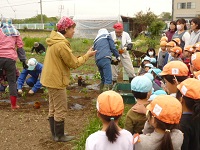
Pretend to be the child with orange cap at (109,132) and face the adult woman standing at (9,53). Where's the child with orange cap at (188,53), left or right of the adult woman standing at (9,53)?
right

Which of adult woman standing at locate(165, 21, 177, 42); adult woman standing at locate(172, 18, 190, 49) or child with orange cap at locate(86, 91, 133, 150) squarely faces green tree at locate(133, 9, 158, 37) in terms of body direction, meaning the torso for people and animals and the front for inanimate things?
the child with orange cap

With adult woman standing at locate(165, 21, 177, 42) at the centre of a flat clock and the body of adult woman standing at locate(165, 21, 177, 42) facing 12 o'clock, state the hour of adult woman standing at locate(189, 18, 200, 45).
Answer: adult woman standing at locate(189, 18, 200, 45) is roughly at 10 o'clock from adult woman standing at locate(165, 21, 177, 42).

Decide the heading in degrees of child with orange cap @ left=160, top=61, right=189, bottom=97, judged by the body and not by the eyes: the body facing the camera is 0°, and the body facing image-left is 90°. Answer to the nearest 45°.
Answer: approximately 90°

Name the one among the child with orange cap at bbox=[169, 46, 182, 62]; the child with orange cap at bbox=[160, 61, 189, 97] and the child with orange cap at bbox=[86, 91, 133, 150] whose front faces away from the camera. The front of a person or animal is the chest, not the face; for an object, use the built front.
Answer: the child with orange cap at bbox=[86, 91, 133, 150]

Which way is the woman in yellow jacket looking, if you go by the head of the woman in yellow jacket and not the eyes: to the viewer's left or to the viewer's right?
to the viewer's right

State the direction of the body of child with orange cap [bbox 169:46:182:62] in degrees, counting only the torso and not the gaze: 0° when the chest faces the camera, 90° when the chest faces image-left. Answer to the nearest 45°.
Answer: approximately 45°

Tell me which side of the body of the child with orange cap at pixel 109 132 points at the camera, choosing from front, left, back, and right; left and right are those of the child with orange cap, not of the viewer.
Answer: back

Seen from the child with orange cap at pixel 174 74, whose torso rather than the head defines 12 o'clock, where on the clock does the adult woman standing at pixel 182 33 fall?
The adult woman standing is roughly at 3 o'clock from the child with orange cap.

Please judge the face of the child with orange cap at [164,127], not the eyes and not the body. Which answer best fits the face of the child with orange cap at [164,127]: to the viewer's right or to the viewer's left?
to the viewer's left

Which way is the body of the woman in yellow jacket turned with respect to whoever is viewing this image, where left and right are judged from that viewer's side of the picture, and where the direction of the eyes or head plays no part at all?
facing to the right of the viewer

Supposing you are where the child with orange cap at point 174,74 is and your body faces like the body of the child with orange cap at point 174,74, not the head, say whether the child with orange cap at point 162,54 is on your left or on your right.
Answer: on your right
